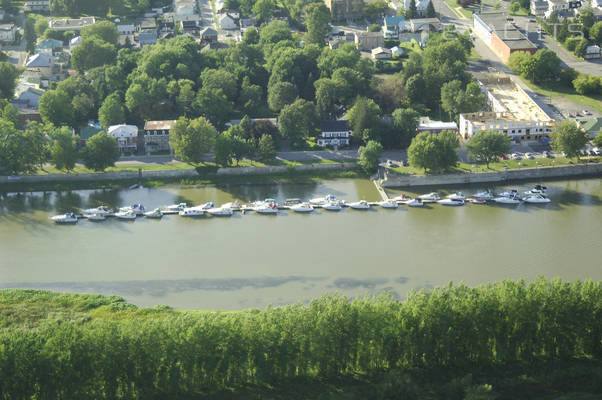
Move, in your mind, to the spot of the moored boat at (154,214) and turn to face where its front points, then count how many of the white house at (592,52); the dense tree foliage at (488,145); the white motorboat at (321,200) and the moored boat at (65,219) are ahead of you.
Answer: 1

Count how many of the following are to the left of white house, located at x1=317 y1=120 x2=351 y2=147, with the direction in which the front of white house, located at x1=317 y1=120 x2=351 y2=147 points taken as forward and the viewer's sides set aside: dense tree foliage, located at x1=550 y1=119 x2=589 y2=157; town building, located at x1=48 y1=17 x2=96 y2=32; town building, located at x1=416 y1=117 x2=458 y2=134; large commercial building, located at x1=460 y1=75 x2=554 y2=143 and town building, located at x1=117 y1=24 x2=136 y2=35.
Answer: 3

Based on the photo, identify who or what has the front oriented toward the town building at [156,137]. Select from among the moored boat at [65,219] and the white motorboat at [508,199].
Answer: the white motorboat

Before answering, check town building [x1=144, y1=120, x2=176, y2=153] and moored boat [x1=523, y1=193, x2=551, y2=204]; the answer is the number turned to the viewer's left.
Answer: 1

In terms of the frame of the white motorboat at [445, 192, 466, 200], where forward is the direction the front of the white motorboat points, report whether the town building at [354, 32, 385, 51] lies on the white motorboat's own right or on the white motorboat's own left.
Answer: on the white motorboat's own right

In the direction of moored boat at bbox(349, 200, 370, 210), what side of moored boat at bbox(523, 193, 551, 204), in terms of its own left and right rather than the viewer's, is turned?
front

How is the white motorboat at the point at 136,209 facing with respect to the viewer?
to the viewer's left

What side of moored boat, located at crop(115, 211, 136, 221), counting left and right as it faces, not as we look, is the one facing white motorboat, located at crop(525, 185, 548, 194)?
back

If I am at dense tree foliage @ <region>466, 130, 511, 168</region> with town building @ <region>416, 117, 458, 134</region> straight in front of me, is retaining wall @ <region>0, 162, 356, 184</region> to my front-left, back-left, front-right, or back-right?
front-left

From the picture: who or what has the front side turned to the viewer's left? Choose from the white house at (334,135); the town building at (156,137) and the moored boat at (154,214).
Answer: the moored boat

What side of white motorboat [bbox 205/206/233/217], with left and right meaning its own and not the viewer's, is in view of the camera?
left

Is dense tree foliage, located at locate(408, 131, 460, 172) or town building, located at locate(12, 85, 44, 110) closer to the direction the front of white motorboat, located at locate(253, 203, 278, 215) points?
the town building

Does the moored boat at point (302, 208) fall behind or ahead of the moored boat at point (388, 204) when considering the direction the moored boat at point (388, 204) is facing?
ahead

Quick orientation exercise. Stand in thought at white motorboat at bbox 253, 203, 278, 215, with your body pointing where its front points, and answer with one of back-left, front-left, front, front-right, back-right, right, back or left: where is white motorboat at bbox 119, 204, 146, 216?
front

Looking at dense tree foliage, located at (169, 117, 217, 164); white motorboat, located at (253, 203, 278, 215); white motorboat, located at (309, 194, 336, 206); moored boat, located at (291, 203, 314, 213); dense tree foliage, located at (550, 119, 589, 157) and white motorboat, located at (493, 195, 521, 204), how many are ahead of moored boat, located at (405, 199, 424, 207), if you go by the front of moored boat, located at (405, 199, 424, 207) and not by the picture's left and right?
4

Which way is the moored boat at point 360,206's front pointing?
to the viewer's left

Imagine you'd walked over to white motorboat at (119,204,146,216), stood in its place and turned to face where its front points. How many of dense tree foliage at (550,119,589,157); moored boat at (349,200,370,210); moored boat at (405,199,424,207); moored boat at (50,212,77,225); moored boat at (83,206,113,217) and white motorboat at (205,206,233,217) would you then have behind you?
4

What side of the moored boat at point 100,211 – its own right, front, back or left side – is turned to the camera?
left

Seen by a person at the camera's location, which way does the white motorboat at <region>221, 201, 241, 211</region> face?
facing to the left of the viewer

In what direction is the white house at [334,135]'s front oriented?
toward the camera
